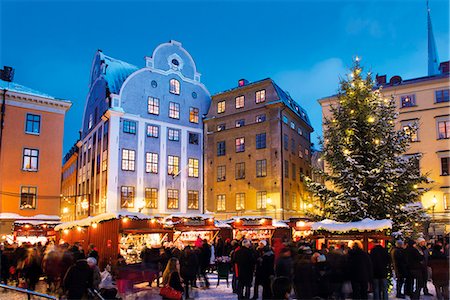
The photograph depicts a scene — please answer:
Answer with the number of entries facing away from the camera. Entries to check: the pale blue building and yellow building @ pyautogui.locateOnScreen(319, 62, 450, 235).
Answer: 0

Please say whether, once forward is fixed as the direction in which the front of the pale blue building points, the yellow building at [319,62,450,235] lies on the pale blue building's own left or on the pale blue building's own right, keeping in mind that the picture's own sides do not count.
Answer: on the pale blue building's own left

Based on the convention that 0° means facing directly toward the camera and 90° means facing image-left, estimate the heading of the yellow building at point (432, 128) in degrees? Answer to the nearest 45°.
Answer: approximately 45°

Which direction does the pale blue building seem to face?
toward the camera

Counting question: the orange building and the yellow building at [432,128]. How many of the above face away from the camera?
0

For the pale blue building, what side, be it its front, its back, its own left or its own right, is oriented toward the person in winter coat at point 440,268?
front
